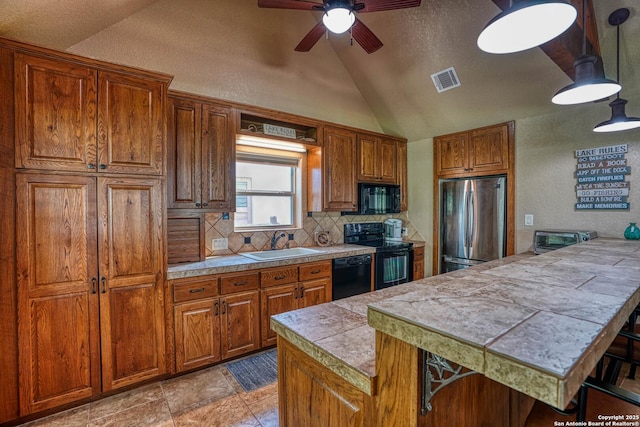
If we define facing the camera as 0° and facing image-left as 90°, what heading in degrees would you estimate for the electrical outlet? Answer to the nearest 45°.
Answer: approximately 0°

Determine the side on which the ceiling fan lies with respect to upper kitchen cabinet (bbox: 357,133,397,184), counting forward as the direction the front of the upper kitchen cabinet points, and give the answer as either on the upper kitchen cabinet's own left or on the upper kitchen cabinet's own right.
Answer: on the upper kitchen cabinet's own right

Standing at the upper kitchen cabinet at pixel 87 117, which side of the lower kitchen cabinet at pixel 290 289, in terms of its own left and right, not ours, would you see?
right

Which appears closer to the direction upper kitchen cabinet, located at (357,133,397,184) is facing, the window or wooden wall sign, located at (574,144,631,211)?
the wooden wall sign
